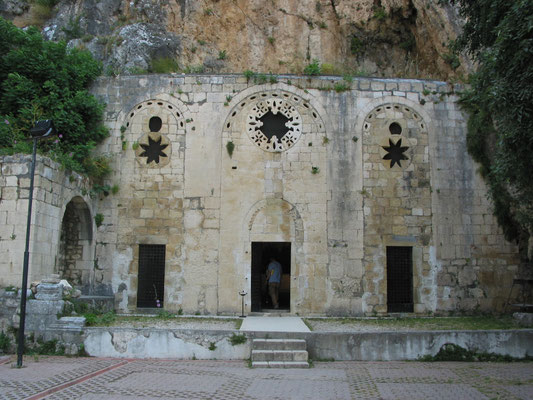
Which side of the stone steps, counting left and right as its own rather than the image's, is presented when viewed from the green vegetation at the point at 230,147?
back

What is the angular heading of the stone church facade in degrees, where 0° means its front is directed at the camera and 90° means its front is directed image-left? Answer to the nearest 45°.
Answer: approximately 0°

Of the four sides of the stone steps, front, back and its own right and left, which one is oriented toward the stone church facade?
back

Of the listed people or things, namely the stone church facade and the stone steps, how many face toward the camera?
2

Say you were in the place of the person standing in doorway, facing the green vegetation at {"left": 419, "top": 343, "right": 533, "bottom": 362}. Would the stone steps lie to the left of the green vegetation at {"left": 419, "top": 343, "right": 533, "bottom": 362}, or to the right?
right

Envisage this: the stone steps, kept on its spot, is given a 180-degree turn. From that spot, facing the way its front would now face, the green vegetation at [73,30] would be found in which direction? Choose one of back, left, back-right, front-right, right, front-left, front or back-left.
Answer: front-left

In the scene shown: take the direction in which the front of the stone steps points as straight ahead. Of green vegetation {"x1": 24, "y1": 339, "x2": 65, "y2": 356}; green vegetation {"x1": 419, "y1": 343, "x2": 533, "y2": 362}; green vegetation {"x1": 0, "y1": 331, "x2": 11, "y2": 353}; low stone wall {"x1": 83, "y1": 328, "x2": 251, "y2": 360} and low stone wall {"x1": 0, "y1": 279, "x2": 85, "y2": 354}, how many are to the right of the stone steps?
4

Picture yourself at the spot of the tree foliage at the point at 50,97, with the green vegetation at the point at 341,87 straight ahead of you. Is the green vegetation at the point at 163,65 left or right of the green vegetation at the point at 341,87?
left

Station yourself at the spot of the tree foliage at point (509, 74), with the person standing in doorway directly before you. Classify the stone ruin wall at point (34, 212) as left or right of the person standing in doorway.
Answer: left
